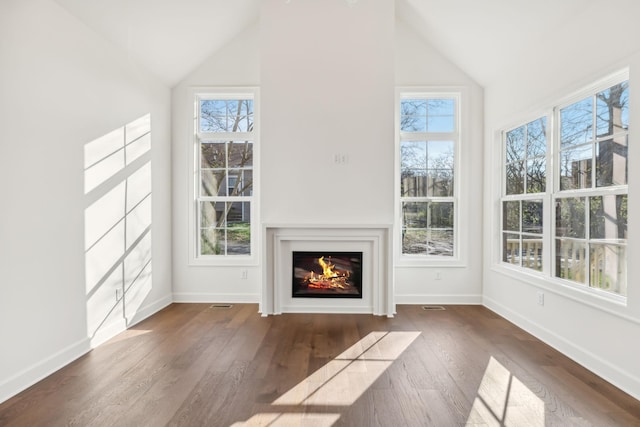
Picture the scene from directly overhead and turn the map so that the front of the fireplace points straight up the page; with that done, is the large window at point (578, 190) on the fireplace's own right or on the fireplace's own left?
on the fireplace's own left

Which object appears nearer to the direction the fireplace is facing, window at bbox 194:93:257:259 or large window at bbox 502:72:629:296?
the large window

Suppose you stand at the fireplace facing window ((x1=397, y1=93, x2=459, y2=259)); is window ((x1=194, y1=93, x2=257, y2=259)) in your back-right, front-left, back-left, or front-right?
back-left

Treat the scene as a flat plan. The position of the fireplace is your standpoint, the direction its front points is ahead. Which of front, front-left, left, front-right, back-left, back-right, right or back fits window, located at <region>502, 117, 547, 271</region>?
left

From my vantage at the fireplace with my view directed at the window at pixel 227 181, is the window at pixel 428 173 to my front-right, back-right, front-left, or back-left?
back-right

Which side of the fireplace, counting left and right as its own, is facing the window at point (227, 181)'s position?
right

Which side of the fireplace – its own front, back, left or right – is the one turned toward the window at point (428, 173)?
left

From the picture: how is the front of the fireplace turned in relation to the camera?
facing the viewer

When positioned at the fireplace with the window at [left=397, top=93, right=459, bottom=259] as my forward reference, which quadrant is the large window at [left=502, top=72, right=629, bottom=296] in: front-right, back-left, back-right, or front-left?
front-right

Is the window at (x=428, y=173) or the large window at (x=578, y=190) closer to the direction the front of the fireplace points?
the large window
